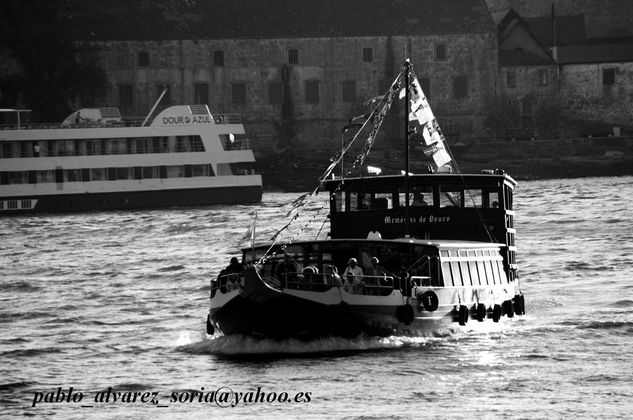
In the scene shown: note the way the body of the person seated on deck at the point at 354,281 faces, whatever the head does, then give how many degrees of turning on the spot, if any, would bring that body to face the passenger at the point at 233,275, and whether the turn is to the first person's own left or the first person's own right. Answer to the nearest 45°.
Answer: approximately 45° to the first person's own right

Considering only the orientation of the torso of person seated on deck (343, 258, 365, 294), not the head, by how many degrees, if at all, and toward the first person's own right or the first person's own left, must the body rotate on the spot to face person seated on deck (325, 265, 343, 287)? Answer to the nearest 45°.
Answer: approximately 45° to the first person's own right

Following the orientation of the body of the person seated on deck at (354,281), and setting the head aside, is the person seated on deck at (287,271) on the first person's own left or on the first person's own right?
on the first person's own right

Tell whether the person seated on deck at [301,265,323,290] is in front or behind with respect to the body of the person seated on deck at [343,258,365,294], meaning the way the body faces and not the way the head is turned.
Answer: in front

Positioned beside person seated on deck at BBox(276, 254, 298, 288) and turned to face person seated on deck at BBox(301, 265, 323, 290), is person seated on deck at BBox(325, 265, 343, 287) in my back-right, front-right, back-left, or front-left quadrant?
front-left

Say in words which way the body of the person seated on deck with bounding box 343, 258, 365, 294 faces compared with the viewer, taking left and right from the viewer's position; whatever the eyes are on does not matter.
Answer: facing the viewer and to the left of the viewer
